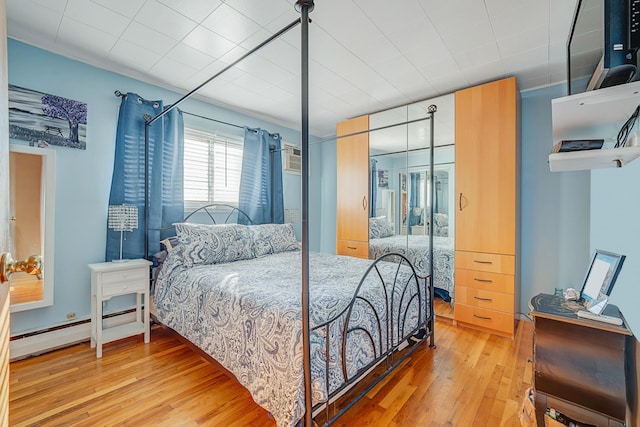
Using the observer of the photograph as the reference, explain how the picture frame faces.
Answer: facing the viewer and to the left of the viewer

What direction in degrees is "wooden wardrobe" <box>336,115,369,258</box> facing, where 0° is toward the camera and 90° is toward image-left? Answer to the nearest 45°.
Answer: approximately 45°

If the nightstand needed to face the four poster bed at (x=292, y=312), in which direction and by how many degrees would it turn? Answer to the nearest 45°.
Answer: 0° — it already faces it

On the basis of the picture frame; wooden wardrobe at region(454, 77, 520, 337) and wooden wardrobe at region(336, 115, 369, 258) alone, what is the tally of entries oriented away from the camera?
0

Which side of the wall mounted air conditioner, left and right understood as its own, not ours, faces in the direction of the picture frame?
front

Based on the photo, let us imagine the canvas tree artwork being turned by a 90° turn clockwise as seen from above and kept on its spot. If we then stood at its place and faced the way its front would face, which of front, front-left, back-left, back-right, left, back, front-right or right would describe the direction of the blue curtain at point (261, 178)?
back-left

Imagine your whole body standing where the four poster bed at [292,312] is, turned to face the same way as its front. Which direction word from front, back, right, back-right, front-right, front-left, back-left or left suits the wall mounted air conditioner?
back-left
